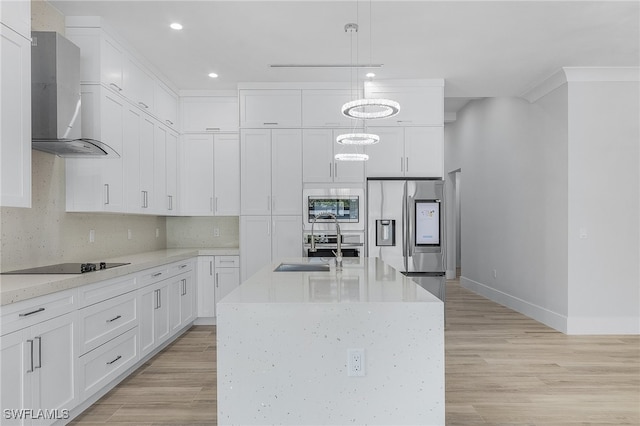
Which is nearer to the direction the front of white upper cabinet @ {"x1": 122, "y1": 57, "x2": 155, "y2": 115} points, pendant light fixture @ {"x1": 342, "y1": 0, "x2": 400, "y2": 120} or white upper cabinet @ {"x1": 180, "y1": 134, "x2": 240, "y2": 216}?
the pendant light fixture

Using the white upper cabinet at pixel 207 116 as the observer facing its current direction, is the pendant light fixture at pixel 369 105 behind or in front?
in front

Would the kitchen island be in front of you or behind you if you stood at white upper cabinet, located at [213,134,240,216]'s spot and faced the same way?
in front

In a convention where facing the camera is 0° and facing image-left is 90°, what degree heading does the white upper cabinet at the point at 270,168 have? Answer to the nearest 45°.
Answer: approximately 0°

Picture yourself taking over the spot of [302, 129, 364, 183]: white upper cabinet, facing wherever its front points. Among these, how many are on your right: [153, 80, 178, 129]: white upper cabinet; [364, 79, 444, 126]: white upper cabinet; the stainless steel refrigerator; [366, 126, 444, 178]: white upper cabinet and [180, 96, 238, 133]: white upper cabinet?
2

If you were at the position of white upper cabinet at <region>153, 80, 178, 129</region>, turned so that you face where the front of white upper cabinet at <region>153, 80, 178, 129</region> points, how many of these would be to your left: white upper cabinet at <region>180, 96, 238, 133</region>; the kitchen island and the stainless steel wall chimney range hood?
1

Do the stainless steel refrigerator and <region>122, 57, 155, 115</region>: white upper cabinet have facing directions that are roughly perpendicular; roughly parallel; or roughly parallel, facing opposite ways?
roughly perpendicular

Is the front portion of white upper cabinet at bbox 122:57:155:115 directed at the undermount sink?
yes
